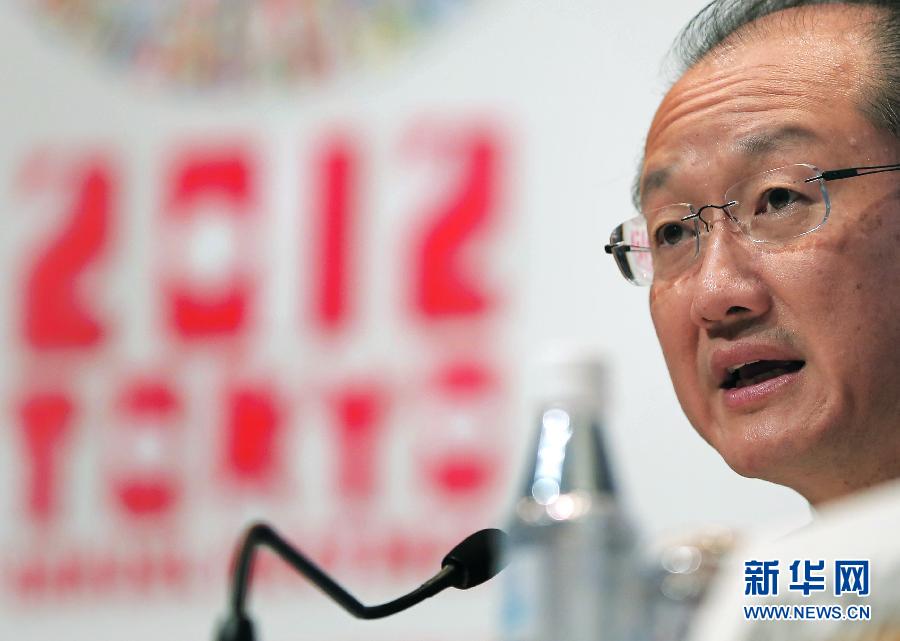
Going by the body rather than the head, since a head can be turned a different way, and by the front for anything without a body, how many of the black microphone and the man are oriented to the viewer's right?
1

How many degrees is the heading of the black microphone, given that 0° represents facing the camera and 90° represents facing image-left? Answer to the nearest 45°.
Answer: approximately 270°

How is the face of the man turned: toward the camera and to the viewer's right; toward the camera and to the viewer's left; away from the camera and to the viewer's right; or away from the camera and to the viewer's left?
toward the camera and to the viewer's left

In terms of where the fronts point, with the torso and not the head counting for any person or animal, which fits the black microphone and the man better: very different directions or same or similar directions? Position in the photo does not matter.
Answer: very different directions

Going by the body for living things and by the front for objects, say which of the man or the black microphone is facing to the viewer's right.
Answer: the black microphone

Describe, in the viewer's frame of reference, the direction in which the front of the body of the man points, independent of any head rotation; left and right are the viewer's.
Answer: facing the viewer and to the left of the viewer
